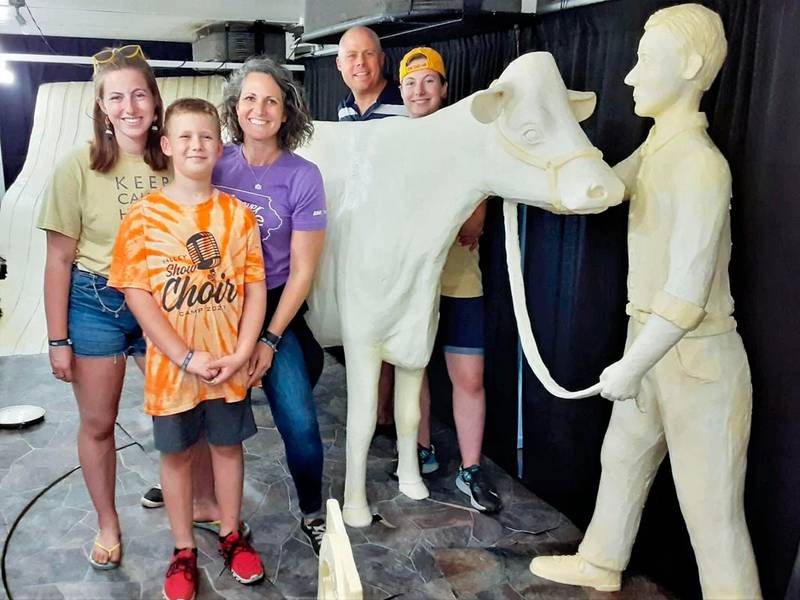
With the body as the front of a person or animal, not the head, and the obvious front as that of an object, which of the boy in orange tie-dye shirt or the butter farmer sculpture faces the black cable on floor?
the butter farmer sculpture

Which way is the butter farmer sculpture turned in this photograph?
to the viewer's left

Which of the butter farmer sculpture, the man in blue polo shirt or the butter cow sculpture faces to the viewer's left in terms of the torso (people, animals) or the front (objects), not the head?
the butter farmer sculpture

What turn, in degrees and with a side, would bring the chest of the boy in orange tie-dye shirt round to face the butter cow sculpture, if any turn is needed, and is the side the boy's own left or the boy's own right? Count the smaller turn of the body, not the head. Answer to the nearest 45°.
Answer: approximately 90° to the boy's own left

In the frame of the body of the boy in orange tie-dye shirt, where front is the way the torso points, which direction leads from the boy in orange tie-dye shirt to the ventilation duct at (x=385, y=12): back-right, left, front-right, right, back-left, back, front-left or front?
back-left

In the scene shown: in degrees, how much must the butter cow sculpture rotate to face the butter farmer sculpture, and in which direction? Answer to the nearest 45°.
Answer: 0° — it already faces it

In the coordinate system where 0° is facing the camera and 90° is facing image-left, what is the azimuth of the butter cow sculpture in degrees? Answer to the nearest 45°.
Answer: approximately 315°

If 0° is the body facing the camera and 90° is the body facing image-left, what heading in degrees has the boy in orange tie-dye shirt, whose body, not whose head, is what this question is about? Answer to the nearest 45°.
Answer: approximately 0°

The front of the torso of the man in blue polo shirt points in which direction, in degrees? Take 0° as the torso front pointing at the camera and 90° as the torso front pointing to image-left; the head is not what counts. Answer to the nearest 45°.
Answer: approximately 0°
